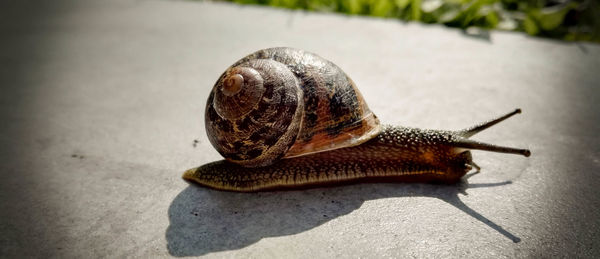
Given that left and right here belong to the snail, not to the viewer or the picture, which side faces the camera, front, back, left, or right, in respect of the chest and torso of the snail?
right
